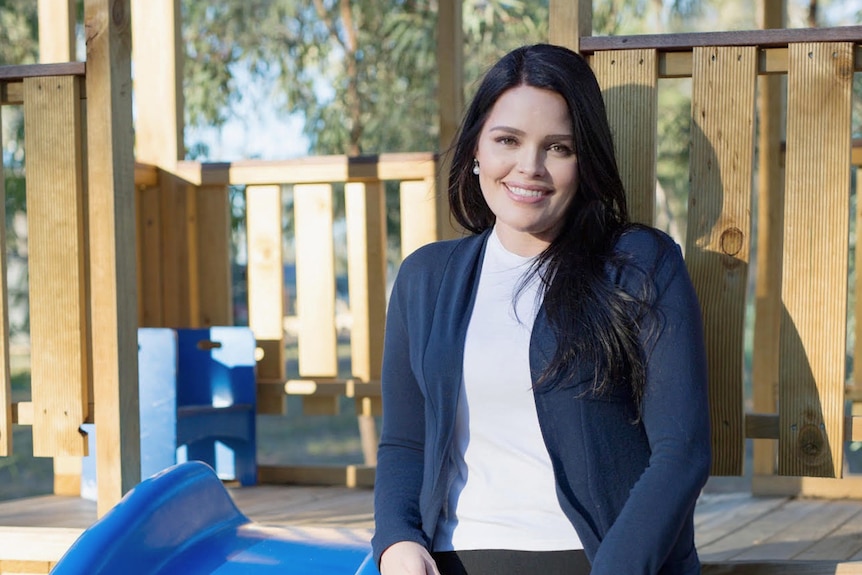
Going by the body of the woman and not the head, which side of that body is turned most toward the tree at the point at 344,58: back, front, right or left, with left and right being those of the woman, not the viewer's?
back

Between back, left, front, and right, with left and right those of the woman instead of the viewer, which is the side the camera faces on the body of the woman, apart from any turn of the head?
front

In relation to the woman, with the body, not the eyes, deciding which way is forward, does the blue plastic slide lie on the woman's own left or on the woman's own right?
on the woman's own right
